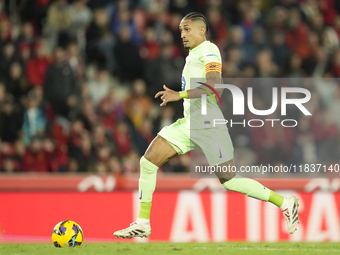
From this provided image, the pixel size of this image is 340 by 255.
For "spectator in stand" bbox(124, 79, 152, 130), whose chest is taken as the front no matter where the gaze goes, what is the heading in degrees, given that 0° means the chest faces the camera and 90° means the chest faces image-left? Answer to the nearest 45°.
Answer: approximately 0°

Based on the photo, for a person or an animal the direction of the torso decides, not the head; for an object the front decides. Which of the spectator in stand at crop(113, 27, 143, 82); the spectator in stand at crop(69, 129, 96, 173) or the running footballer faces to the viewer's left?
the running footballer

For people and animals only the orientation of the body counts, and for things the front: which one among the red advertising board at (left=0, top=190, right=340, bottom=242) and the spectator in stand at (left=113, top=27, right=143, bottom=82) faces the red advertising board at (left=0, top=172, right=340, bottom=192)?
the spectator in stand

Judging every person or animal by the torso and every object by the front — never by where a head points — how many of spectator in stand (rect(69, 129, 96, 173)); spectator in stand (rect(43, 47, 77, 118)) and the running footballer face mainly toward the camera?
2

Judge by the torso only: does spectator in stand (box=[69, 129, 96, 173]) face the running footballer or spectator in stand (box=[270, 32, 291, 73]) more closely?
the running footballer

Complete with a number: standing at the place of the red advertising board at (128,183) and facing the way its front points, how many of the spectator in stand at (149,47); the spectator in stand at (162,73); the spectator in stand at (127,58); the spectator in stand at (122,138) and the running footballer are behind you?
4

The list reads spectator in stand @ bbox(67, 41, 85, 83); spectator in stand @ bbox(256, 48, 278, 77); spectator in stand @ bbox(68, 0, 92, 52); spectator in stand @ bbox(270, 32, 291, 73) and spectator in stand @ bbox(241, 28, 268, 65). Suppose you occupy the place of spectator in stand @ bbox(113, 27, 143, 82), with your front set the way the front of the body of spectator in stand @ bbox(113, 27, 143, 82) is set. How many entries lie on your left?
3

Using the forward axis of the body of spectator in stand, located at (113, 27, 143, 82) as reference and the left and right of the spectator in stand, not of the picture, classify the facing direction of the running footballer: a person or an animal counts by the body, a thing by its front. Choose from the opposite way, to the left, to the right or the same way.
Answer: to the right

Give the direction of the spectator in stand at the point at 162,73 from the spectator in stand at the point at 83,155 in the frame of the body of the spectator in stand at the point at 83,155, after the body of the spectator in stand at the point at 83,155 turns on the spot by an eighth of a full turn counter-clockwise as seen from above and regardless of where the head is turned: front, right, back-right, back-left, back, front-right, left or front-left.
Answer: left
